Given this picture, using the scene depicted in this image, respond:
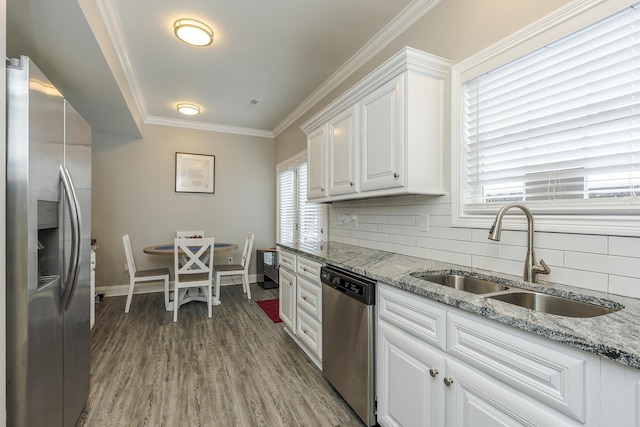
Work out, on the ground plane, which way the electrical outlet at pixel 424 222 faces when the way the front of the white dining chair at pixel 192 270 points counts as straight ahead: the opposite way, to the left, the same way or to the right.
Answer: to the left

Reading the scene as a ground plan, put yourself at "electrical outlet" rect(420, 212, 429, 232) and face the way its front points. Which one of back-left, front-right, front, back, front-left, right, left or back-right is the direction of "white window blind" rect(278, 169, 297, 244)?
right

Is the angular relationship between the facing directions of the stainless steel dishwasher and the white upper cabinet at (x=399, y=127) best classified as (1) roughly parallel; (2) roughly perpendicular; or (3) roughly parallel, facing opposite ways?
roughly parallel

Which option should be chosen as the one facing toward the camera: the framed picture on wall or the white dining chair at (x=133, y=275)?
the framed picture on wall

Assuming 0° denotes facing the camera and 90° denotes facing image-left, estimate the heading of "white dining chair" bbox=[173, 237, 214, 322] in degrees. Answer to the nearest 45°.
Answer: approximately 180°

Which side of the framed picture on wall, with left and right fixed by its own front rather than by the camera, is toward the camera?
front

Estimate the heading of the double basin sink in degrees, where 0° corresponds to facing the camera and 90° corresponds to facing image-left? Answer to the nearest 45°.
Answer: approximately 45°

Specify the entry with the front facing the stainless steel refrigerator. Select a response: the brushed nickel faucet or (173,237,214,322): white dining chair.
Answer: the brushed nickel faucet

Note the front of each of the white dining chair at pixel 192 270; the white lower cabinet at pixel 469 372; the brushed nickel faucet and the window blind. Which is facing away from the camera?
the white dining chair

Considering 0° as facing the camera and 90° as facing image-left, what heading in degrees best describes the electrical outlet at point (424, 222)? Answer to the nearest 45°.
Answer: approximately 45°

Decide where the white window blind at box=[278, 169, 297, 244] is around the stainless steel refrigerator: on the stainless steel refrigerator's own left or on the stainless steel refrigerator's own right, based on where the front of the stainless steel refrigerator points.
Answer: on the stainless steel refrigerator's own left

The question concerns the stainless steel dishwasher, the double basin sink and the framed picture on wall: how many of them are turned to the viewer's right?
0

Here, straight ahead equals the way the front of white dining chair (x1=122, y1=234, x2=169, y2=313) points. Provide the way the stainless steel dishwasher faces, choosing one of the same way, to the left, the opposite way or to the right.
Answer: the opposite way

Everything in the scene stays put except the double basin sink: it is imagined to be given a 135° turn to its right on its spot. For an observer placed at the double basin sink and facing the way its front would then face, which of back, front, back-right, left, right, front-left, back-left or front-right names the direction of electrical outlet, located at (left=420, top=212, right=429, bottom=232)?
front-left
